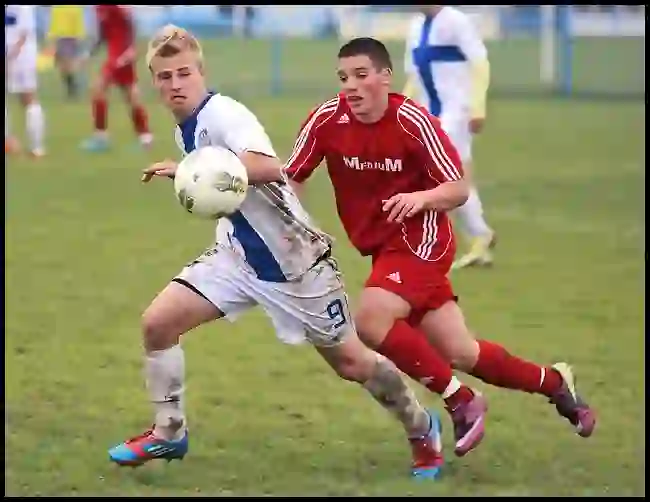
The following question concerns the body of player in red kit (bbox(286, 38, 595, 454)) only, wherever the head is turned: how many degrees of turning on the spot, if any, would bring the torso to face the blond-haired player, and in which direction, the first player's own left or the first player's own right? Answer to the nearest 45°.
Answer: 0° — they already face them

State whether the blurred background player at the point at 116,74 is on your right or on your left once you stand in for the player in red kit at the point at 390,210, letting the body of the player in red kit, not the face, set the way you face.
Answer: on your right

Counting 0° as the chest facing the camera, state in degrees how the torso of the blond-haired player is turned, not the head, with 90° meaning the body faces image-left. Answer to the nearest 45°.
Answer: approximately 45°

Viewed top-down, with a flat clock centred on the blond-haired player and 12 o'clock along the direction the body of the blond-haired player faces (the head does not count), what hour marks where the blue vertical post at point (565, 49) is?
The blue vertical post is roughly at 5 o'clock from the blond-haired player.

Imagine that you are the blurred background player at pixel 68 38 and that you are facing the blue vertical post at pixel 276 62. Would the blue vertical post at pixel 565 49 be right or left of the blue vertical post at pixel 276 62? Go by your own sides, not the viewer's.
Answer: right

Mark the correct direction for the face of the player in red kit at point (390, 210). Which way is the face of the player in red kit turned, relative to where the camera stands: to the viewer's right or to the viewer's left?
to the viewer's left

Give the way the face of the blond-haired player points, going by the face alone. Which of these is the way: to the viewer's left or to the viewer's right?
to the viewer's left

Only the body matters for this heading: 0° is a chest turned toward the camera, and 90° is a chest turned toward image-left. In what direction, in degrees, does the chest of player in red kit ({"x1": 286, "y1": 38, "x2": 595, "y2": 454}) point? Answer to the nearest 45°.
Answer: approximately 45°
